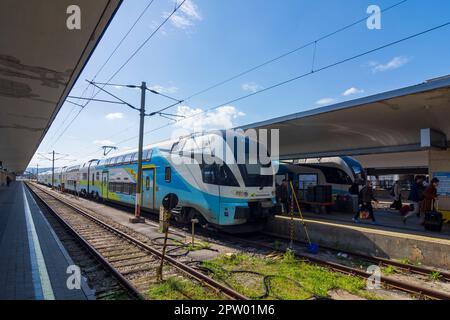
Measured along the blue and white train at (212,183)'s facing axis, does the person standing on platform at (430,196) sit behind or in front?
in front

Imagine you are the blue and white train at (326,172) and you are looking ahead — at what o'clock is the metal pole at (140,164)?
The metal pole is roughly at 3 o'clock from the blue and white train.

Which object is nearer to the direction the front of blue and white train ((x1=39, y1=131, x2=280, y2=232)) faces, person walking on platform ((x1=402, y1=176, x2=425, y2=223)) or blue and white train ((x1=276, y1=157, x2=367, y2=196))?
the person walking on platform

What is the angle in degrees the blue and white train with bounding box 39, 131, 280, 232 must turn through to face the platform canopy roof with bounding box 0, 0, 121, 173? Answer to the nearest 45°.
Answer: approximately 90° to its right

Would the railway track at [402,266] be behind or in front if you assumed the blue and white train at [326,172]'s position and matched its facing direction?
in front

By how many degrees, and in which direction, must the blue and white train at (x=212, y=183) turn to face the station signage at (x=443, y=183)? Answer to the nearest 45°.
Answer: approximately 45° to its left
